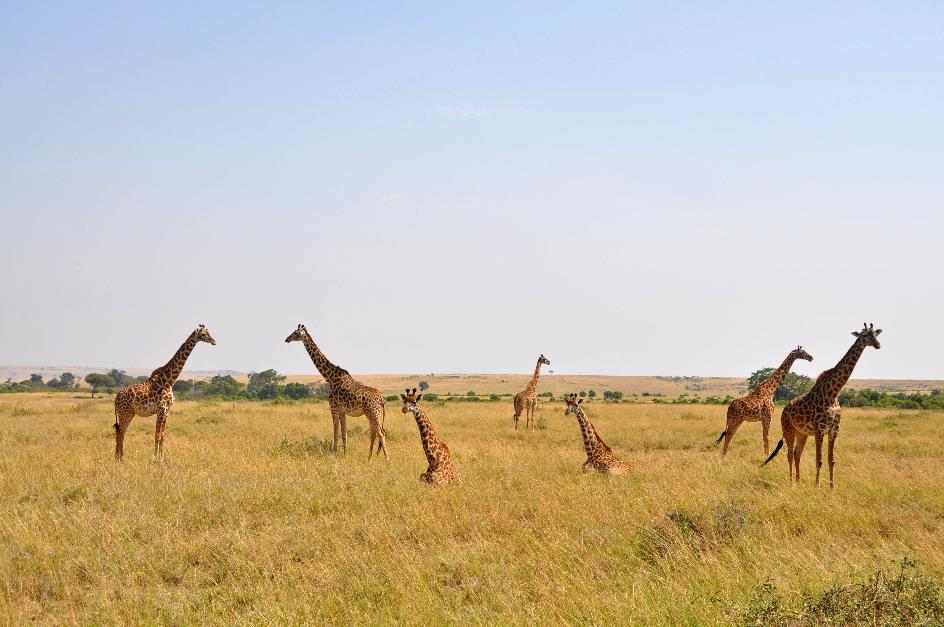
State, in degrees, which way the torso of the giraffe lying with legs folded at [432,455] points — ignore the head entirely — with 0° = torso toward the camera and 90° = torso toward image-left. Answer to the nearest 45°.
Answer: approximately 45°

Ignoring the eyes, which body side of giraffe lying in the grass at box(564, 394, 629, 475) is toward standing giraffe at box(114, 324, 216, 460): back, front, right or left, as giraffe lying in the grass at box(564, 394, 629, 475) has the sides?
front

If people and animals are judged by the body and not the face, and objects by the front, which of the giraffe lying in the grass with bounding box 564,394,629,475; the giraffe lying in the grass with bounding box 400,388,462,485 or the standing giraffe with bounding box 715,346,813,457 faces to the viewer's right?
the standing giraffe with bounding box 715,346,813,457

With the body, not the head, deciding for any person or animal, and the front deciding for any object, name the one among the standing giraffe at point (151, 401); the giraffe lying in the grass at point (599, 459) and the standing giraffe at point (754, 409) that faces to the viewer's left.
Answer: the giraffe lying in the grass at point (599, 459)

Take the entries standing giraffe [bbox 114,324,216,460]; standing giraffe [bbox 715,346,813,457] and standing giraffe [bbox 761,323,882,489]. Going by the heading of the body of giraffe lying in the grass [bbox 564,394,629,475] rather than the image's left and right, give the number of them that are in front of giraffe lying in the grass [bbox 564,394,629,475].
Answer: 1

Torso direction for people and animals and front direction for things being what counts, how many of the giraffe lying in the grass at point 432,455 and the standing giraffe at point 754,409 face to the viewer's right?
1

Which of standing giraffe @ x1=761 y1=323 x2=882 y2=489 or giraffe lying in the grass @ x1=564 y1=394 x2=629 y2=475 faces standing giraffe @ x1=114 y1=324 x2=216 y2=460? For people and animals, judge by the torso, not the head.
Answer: giraffe lying in the grass @ x1=564 y1=394 x2=629 y2=475

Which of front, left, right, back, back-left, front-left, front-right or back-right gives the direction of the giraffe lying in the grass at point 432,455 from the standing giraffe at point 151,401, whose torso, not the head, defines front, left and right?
front-right

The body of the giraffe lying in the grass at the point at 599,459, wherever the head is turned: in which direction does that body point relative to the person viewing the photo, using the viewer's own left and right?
facing to the left of the viewer

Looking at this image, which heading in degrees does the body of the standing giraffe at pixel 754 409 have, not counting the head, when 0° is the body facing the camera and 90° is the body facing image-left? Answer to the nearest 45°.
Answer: approximately 270°

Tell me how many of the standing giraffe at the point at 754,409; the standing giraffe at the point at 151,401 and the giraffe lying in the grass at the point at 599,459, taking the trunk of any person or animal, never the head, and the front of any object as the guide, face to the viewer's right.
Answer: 2

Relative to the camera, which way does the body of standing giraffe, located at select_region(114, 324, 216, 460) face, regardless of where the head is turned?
to the viewer's right

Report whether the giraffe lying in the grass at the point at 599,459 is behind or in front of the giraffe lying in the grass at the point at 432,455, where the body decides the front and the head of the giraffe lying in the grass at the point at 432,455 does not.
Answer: behind

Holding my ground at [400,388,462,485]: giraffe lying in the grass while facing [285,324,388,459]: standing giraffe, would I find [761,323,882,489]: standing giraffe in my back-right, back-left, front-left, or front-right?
back-right

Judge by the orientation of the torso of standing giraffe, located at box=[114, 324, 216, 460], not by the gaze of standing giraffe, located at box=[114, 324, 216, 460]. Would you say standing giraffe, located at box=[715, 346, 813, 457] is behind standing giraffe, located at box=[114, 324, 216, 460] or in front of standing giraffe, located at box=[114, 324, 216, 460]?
in front
